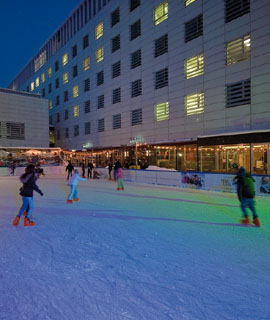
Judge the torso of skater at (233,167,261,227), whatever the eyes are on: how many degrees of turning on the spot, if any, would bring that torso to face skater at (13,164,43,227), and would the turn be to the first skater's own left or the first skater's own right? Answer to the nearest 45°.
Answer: approximately 90° to the first skater's own left

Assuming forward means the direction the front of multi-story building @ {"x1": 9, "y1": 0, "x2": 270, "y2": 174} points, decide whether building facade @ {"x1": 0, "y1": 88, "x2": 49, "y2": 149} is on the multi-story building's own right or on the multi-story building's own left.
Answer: on the multi-story building's own right

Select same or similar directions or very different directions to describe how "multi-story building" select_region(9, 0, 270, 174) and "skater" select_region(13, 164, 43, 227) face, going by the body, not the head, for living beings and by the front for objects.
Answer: very different directions

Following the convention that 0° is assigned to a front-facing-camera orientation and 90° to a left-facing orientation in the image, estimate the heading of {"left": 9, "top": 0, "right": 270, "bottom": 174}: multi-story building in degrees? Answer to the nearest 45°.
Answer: approximately 45°

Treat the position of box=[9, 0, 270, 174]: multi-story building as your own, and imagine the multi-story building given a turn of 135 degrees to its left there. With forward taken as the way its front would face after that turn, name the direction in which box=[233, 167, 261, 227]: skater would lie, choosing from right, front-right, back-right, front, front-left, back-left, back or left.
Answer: right

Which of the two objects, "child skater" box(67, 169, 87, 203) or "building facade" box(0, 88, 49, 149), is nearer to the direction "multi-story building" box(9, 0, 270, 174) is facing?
the child skater

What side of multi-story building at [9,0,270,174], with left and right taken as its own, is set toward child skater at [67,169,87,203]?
front

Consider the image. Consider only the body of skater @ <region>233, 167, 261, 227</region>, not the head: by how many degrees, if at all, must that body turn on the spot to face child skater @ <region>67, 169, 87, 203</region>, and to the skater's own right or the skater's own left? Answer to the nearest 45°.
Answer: approximately 45° to the skater's own left

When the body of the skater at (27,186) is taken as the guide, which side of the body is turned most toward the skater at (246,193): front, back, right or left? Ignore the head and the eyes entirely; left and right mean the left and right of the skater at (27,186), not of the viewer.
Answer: right

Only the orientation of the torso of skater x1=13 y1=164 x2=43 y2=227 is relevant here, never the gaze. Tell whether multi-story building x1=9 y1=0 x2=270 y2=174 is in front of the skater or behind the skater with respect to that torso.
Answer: in front

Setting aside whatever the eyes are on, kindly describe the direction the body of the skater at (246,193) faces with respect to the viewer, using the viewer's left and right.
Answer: facing away from the viewer and to the left of the viewer

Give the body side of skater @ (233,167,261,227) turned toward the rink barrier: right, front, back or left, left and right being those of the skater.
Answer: front

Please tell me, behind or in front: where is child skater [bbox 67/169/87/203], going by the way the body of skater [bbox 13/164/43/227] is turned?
in front

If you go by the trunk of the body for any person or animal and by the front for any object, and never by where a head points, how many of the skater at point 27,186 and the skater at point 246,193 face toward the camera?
0
